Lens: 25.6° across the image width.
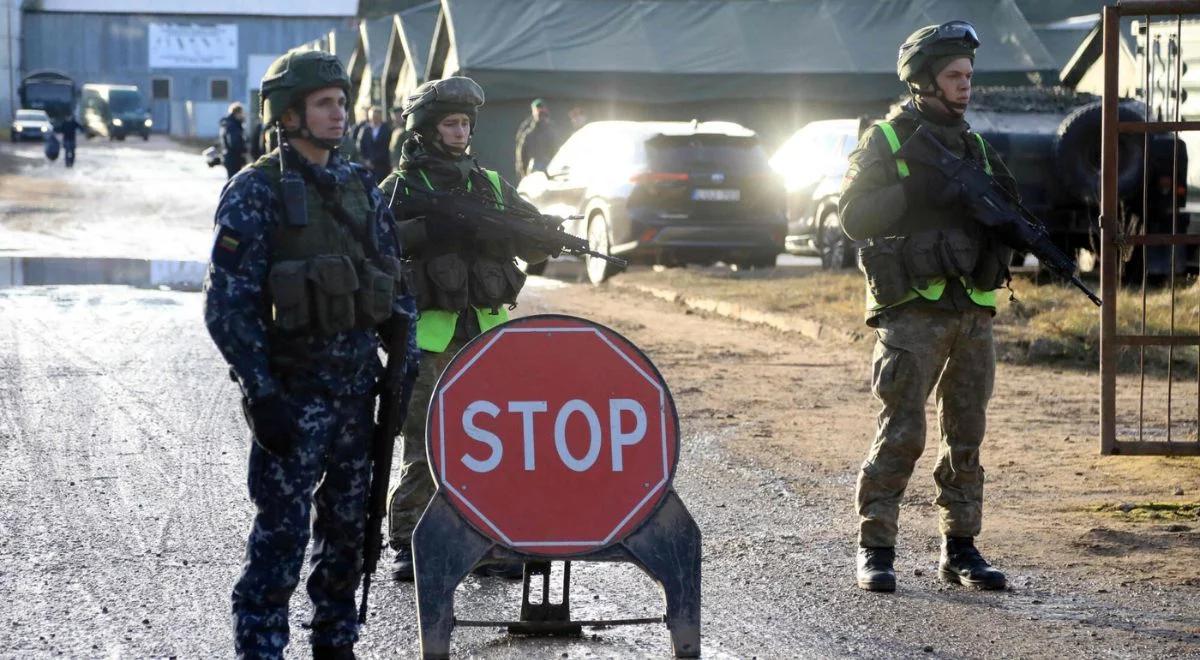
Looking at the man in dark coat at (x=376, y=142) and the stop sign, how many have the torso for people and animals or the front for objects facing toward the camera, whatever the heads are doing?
2

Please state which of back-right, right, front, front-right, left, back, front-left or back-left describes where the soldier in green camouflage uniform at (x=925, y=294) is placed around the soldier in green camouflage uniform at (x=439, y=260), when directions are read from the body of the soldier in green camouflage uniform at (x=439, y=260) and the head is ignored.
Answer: front-left

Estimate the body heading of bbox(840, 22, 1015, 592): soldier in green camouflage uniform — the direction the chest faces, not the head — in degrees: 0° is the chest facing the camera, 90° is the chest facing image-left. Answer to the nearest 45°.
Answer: approximately 315°

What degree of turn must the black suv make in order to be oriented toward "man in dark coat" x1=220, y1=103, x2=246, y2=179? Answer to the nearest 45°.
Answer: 0° — it already faces them

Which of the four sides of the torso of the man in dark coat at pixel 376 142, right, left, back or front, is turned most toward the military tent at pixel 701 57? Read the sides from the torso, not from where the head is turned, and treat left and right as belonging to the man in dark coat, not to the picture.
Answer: left

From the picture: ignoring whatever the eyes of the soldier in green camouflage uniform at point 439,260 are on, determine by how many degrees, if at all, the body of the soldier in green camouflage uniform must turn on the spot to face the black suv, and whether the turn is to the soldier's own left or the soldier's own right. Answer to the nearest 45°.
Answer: approximately 135° to the soldier's own left

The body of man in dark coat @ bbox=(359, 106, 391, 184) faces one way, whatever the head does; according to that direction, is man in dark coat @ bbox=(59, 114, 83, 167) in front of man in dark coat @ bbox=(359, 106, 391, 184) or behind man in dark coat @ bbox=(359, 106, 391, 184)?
behind

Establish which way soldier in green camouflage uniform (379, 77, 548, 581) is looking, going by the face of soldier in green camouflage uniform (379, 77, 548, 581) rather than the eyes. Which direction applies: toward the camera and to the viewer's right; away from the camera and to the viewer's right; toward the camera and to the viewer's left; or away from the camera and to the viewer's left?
toward the camera and to the viewer's right

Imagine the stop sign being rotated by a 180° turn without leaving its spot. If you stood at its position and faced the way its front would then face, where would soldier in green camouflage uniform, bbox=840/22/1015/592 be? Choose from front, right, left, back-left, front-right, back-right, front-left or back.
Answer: front-right

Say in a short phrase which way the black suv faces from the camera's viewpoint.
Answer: facing away from the viewer and to the left of the viewer

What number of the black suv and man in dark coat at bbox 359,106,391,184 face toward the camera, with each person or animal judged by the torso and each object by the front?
1

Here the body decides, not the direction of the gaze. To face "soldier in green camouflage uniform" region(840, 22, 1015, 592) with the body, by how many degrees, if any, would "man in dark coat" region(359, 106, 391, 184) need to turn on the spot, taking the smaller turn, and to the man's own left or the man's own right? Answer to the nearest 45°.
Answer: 0° — they already face them

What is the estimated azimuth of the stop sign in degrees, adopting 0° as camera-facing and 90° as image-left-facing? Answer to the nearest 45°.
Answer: approximately 0°
